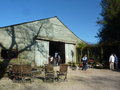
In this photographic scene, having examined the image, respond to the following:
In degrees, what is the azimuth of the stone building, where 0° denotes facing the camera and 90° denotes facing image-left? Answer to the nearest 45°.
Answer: approximately 315°

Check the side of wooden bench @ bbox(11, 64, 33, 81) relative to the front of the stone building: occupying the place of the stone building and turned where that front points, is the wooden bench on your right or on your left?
on your right

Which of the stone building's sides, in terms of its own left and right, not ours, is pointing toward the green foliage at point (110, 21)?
left
